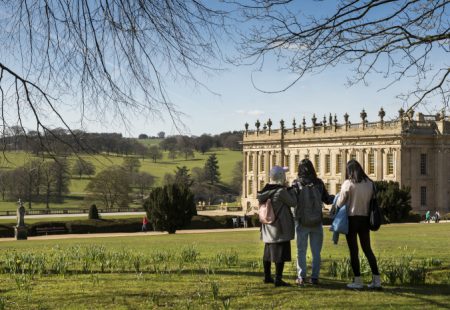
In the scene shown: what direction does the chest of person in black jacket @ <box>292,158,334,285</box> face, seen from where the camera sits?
away from the camera

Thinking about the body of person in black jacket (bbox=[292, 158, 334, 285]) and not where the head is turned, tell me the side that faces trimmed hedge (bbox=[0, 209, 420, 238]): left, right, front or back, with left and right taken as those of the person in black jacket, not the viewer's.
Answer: front

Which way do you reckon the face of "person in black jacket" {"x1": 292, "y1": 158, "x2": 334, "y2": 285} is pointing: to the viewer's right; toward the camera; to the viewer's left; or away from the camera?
away from the camera

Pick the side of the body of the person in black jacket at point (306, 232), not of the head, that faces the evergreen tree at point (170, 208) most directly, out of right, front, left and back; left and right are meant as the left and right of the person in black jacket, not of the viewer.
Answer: front

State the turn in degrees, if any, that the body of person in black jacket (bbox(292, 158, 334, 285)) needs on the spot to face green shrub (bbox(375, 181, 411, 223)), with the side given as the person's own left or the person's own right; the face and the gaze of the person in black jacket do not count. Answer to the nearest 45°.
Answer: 0° — they already face it

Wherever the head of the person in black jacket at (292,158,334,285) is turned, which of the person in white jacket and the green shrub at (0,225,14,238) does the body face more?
the green shrub

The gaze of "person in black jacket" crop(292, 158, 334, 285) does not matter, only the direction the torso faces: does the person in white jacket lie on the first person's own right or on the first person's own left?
on the first person's own right
